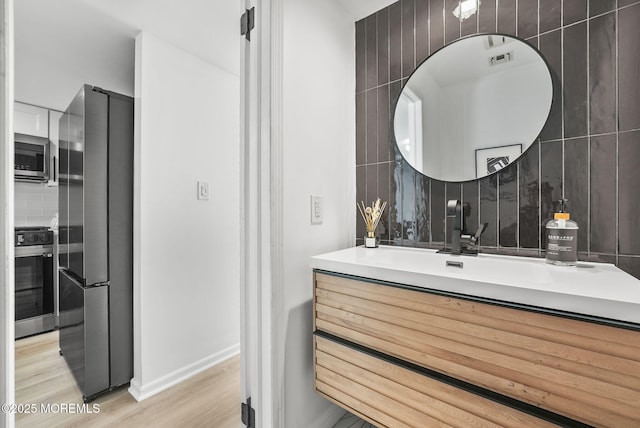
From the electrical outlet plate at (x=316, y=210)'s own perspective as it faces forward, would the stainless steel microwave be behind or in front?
behind

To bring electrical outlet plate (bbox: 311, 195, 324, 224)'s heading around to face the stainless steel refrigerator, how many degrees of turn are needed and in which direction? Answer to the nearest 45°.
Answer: approximately 135° to its right

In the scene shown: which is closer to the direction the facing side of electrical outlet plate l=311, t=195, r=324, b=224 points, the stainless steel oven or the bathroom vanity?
the bathroom vanity

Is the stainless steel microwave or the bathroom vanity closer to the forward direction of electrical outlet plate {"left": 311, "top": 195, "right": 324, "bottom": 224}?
the bathroom vanity

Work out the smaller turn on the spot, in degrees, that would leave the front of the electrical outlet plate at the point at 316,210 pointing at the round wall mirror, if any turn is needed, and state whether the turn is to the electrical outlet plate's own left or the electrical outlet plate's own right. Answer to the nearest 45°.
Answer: approximately 45° to the electrical outlet plate's own left

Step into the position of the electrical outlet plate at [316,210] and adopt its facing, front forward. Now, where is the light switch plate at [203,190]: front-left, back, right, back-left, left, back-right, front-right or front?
back

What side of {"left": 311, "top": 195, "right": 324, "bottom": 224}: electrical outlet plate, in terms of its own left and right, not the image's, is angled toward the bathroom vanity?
front

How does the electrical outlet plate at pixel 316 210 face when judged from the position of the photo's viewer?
facing the viewer and to the right of the viewer

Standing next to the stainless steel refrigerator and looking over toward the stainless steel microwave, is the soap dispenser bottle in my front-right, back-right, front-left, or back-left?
back-right

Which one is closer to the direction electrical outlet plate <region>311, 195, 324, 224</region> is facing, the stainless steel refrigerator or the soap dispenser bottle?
the soap dispenser bottle
